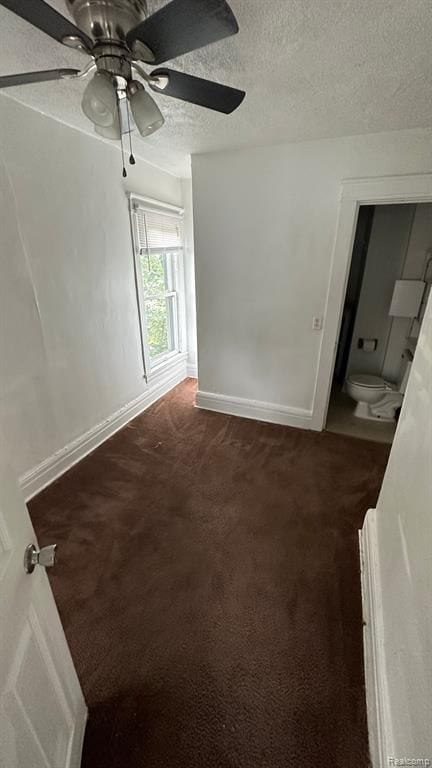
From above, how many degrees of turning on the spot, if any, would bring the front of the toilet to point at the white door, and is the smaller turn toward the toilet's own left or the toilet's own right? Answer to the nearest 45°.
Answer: approximately 90° to the toilet's own left

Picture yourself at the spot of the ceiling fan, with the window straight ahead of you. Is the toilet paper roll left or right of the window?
right

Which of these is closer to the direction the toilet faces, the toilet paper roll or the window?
the window

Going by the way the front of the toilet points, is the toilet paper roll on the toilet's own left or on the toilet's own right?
on the toilet's own right

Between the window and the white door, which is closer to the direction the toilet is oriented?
the window

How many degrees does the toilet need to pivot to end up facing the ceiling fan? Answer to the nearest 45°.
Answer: approximately 90° to its left

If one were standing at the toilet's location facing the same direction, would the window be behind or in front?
in front

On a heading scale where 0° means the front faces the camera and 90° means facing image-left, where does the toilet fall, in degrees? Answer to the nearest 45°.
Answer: approximately 90°
